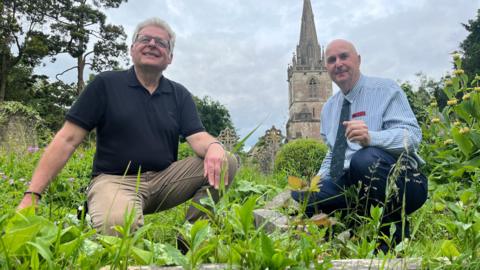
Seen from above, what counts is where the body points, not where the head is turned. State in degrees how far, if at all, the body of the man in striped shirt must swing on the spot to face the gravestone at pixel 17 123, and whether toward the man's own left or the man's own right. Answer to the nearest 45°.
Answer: approximately 90° to the man's own right

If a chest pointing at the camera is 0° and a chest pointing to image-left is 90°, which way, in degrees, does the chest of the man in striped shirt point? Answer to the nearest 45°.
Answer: approximately 45°

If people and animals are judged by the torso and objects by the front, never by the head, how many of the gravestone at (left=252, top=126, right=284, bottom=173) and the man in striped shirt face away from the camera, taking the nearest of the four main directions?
0

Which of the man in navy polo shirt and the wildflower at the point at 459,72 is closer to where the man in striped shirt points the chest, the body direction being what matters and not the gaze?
the man in navy polo shirt

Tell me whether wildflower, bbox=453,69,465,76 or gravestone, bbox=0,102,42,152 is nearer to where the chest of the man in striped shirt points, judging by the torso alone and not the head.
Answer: the gravestone

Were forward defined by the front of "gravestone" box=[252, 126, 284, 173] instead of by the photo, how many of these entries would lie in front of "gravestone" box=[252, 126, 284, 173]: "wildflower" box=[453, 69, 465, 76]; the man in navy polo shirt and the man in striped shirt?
3

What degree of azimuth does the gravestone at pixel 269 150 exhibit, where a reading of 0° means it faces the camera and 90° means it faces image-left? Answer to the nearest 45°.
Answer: approximately 0°

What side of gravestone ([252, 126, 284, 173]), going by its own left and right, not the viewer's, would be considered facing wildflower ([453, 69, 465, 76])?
front

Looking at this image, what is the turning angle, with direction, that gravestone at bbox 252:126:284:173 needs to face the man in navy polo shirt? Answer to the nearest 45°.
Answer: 0° — it already faces them

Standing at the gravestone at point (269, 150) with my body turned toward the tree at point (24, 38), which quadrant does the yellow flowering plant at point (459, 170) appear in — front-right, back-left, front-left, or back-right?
back-left

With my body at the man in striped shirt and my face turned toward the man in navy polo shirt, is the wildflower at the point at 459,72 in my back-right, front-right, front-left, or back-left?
back-right

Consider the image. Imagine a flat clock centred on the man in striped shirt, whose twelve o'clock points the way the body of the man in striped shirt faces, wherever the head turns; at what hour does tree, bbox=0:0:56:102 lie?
The tree is roughly at 3 o'clock from the man in striped shirt.
